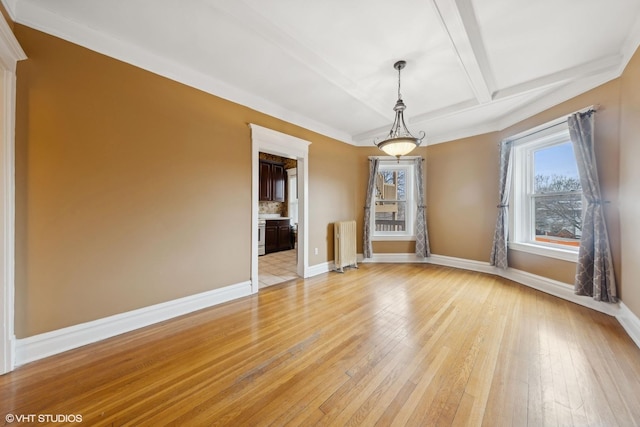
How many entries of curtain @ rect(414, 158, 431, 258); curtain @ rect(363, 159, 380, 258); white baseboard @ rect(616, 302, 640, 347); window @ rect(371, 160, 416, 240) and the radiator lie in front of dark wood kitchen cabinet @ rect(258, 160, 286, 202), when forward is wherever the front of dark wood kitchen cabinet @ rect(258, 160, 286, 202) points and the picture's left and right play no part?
5

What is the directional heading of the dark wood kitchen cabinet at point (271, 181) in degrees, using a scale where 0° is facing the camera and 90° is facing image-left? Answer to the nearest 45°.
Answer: approximately 315°

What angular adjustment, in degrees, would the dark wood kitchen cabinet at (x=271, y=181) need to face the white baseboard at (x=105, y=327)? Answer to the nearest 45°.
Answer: approximately 45° to its right

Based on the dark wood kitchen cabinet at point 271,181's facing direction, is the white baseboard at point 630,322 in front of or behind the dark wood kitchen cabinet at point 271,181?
in front

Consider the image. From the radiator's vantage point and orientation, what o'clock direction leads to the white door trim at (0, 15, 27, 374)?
The white door trim is roughly at 3 o'clock from the radiator.

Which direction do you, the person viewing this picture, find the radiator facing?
facing the viewer and to the right of the viewer

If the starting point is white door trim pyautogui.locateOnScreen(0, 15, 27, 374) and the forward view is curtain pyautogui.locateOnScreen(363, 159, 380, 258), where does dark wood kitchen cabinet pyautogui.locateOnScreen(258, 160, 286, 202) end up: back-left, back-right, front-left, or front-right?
front-left

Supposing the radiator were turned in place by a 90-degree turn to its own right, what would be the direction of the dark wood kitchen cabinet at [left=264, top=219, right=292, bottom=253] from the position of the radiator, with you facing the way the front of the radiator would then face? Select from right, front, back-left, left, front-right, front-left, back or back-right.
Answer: right

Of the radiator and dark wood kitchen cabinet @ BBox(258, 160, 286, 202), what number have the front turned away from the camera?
0

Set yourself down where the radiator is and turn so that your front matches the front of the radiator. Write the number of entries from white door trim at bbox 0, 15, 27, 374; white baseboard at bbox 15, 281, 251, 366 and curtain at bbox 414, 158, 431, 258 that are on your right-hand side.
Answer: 2

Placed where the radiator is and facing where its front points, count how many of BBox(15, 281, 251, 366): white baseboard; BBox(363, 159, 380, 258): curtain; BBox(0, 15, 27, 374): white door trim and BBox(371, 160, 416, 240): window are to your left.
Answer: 2

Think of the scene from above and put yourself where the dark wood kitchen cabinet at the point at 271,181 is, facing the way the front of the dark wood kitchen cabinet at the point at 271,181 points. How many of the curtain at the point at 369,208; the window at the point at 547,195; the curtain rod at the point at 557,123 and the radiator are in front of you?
4

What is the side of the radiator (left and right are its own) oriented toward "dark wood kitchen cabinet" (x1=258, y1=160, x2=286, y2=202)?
back

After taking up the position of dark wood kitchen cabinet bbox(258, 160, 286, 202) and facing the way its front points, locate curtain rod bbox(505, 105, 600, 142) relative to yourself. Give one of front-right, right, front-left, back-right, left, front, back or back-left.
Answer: front

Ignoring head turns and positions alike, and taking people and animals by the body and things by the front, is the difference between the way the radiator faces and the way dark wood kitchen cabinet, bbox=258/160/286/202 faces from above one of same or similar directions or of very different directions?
same or similar directions

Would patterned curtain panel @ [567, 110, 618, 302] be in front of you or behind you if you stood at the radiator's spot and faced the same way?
in front

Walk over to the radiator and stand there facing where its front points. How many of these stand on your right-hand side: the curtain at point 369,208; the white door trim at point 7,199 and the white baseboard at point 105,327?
2

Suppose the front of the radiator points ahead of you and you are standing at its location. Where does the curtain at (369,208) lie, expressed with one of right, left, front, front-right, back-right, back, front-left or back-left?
left

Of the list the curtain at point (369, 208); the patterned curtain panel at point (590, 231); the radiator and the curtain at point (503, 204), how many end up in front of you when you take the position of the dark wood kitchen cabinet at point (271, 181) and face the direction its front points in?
4

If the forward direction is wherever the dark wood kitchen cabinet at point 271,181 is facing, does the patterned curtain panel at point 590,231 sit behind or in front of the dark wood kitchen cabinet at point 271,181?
in front
